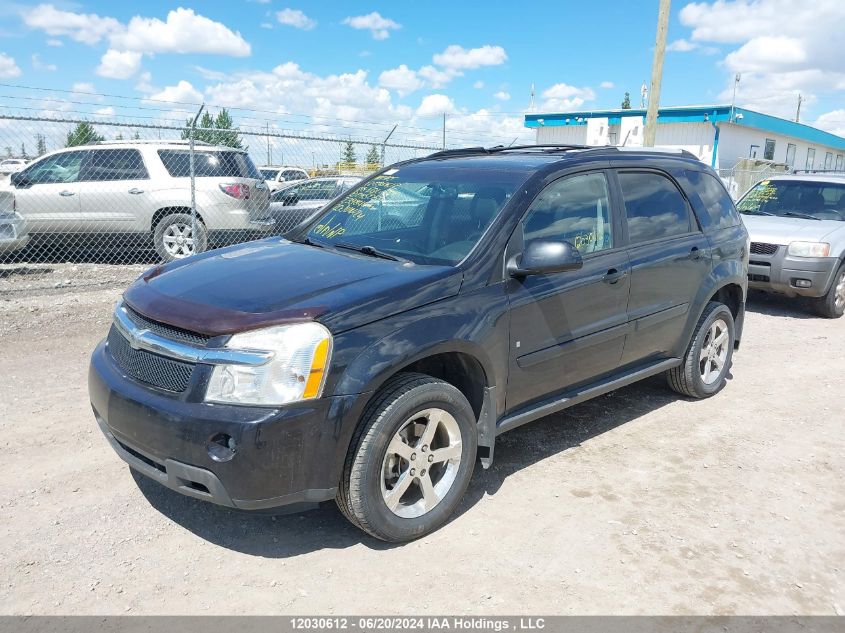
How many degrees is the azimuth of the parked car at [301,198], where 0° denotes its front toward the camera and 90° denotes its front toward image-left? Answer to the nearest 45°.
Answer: approximately 90°

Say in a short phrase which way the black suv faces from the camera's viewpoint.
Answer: facing the viewer and to the left of the viewer

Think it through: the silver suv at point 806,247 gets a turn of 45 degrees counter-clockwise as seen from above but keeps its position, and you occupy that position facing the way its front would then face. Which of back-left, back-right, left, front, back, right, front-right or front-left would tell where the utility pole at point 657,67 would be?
back-right

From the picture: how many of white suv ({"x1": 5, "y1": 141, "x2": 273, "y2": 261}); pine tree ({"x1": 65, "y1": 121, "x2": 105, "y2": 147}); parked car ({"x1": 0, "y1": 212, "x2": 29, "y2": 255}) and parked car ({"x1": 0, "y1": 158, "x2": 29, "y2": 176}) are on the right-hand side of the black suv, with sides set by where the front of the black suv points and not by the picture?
4

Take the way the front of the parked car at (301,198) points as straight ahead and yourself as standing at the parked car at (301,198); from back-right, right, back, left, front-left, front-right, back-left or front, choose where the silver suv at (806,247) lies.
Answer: back-left

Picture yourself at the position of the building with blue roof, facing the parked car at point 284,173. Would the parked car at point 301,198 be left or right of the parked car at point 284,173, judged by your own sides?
left

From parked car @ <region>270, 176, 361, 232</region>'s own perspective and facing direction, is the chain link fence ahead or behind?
ahead

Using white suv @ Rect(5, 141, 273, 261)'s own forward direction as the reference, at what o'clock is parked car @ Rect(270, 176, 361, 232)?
The parked car is roughly at 5 o'clock from the white suv.

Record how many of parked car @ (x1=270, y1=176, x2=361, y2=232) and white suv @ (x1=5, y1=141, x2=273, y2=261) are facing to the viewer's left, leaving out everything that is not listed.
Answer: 2

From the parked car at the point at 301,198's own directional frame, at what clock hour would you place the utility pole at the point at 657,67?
The utility pole is roughly at 6 o'clock from the parked car.

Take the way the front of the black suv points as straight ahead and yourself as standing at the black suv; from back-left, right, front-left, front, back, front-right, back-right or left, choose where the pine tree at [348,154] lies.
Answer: back-right

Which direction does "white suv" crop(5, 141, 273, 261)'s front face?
to the viewer's left

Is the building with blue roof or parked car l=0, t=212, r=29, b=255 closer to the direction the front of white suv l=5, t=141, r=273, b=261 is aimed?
the parked car
